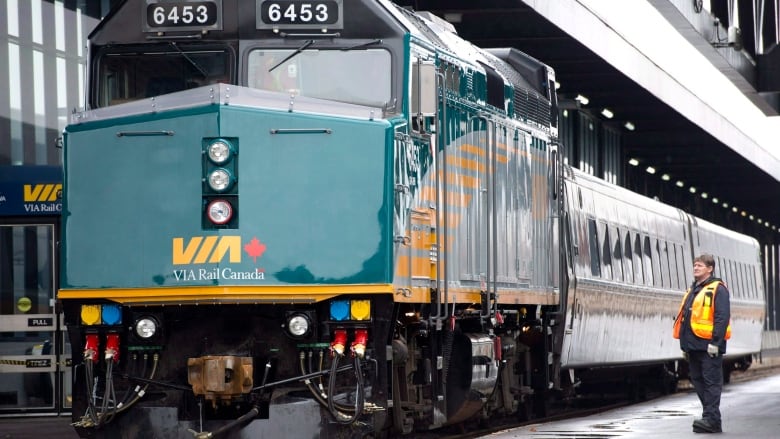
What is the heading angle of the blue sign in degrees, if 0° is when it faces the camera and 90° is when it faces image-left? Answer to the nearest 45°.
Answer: approximately 0°

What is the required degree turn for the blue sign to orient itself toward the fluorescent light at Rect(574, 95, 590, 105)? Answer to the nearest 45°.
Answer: approximately 135° to its left
